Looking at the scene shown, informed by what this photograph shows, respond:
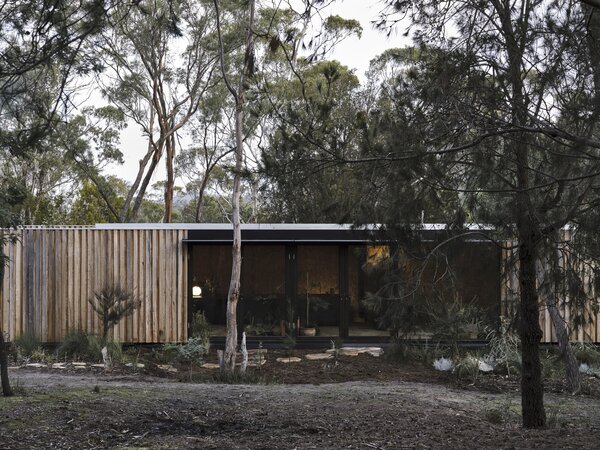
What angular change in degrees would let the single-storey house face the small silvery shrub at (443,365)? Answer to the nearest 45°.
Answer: approximately 45° to its left

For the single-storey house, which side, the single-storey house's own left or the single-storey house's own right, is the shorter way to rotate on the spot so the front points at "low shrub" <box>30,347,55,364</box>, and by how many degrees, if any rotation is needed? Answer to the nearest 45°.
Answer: approximately 45° to the single-storey house's own right

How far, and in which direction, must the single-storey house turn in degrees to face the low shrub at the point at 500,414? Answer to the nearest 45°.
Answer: approximately 45° to its left

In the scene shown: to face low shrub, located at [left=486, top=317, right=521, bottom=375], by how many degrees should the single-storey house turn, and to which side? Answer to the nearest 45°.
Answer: approximately 45° to its left

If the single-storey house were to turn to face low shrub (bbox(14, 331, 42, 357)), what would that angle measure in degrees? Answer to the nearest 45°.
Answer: approximately 45° to its right

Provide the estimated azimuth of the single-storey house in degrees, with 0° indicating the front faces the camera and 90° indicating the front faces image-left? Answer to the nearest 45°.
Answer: approximately 0°

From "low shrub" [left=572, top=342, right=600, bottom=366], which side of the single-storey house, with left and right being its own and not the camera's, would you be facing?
left

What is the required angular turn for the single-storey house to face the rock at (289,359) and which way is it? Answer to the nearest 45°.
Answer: approximately 45° to its left
